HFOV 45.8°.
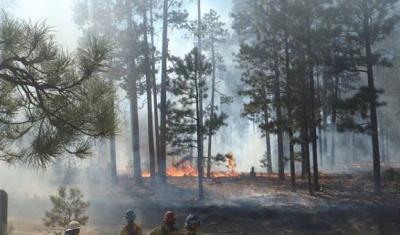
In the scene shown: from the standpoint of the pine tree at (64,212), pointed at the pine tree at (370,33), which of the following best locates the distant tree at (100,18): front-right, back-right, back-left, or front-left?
front-left

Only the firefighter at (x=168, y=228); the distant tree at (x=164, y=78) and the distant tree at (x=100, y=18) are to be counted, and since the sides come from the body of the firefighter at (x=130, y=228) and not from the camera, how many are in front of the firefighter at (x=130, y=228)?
2

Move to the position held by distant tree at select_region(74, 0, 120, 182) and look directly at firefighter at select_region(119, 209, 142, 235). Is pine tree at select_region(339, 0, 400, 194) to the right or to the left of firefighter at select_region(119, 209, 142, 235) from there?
left

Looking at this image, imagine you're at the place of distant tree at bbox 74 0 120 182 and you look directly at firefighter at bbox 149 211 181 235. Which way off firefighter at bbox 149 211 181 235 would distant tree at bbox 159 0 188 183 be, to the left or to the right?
left

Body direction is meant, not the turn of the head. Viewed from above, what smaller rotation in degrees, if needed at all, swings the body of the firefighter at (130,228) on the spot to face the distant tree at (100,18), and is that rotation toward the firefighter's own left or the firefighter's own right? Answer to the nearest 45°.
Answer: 0° — they already face it

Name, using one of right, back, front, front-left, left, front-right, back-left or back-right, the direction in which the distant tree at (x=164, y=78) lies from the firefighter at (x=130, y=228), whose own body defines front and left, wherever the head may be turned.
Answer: front

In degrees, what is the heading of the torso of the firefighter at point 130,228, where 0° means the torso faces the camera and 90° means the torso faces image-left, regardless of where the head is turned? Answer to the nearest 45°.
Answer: approximately 180°

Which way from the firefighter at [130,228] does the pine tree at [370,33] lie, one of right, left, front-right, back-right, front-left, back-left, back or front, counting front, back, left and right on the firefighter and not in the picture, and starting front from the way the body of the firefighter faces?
front-right

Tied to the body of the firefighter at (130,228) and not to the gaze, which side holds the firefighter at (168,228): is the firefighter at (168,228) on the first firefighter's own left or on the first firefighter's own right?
on the first firefighter's own right
